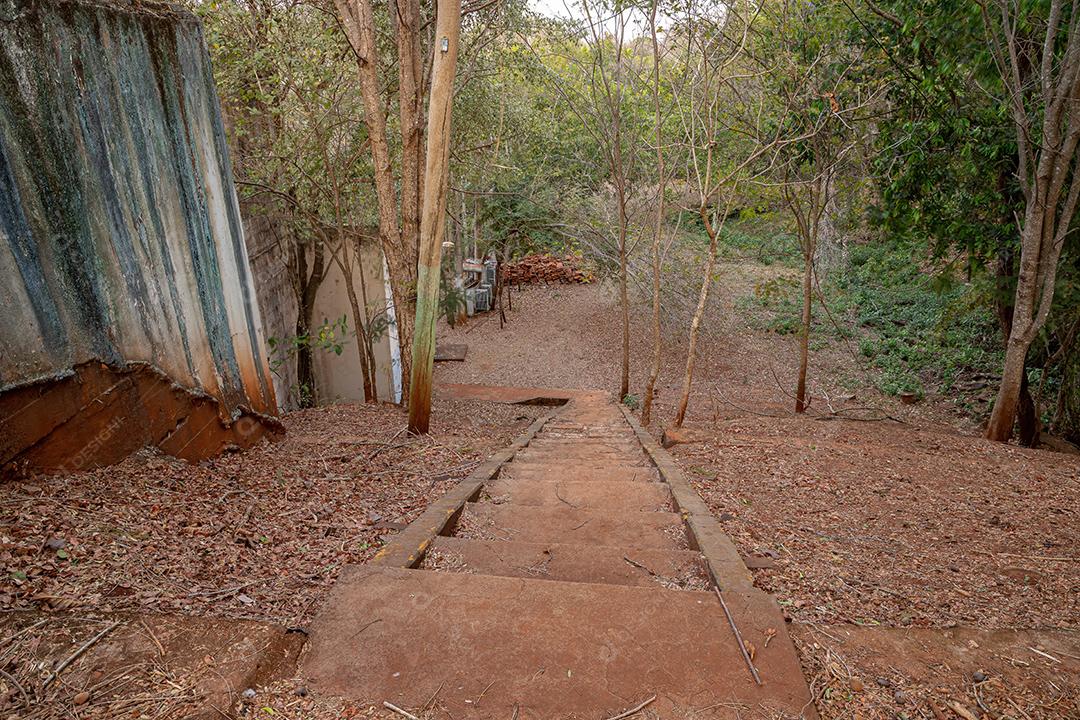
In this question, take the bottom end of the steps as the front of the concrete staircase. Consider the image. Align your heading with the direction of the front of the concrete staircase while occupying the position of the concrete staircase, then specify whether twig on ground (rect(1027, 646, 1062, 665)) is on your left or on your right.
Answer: on your right

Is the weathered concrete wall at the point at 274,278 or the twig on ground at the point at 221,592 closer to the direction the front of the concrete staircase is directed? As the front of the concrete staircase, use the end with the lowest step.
the weathered concrete wall

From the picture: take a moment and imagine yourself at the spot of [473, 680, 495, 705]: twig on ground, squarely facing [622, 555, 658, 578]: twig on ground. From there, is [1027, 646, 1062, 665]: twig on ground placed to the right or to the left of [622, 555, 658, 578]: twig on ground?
right

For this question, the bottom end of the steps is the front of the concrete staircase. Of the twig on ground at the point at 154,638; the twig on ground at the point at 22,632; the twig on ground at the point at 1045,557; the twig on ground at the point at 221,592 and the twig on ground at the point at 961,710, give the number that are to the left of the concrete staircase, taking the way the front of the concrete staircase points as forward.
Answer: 3

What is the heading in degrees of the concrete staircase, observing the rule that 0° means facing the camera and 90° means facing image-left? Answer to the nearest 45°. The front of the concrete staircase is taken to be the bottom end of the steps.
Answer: approximately 180°

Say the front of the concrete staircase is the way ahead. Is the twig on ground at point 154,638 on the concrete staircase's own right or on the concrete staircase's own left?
on the concrete staircase's own left

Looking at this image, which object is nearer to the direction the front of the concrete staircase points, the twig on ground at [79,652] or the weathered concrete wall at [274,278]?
the weathered concrete wall

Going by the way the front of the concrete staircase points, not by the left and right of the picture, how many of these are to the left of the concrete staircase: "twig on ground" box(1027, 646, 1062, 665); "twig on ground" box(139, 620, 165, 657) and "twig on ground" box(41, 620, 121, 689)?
2

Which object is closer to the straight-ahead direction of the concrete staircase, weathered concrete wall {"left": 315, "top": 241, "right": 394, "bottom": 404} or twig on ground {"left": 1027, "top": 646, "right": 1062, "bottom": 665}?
the weathered concrete wall

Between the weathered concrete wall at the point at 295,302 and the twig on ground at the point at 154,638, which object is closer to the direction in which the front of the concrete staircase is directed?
the weathered concrete wall

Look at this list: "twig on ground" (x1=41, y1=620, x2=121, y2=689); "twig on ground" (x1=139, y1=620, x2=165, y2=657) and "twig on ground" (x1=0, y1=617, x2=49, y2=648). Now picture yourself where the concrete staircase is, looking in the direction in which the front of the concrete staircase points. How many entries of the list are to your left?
3

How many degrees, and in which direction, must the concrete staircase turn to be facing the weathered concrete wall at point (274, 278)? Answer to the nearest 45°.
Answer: approximately 45° to its left
